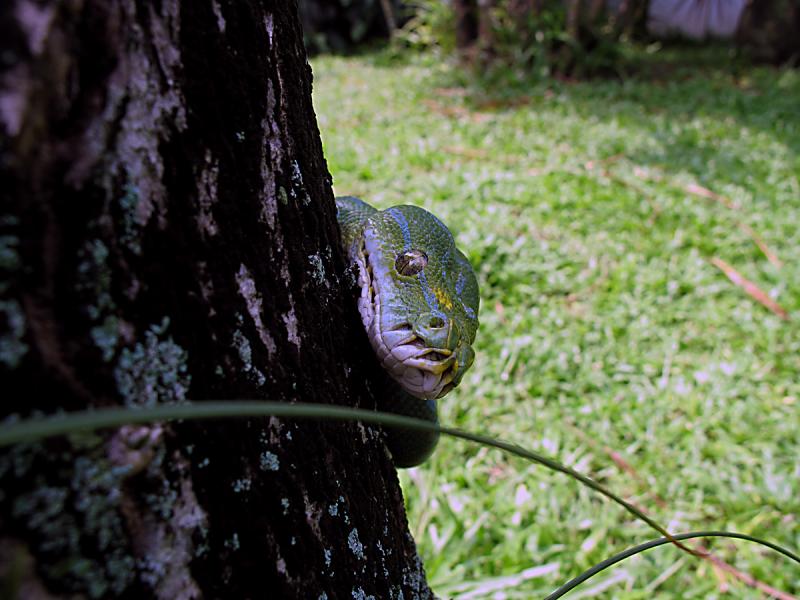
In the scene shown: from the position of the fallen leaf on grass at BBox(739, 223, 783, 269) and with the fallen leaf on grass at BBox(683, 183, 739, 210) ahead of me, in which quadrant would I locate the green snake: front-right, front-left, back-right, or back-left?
back-left
